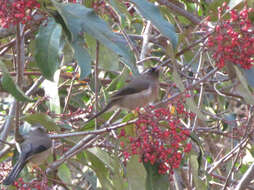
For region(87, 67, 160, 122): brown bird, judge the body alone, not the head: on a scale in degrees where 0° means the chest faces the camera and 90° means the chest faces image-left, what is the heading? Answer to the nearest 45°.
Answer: approximately 270°

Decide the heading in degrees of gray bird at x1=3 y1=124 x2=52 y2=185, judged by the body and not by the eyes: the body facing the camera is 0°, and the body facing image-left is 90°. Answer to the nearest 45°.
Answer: approximately 225°

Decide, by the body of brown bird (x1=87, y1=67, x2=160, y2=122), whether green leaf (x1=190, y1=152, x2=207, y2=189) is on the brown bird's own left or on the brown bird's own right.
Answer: on the brown bird's own right

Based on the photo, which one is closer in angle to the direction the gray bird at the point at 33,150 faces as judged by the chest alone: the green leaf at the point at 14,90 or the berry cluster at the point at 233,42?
the berry cluster

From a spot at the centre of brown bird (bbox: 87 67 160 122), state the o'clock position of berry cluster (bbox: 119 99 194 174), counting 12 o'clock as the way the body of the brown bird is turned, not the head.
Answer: The berry cluster is roughly at 1 o'clock from the brown bird.

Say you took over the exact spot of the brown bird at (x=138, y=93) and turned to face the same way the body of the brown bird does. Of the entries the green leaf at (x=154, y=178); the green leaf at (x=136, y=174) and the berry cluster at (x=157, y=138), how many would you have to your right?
3
